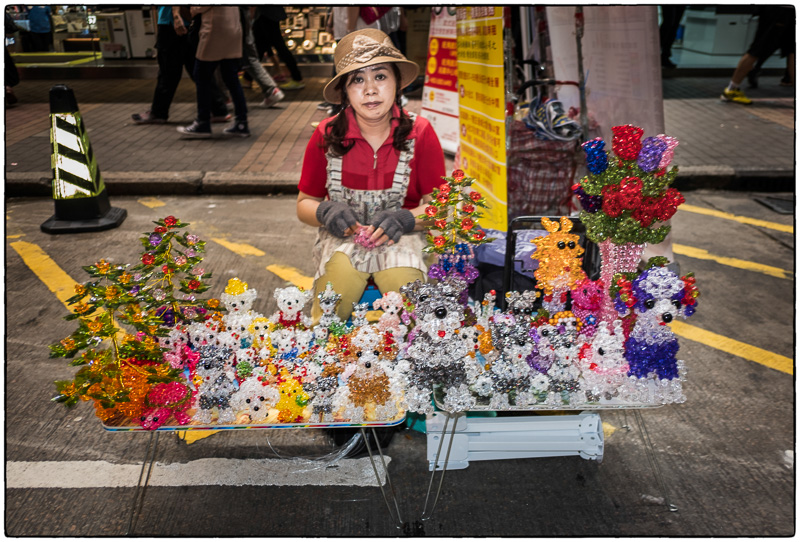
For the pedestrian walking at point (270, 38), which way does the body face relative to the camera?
to the viewer's left

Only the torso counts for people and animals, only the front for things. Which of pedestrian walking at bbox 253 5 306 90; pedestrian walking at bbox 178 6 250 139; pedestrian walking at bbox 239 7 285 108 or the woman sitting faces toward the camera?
the woman sitting

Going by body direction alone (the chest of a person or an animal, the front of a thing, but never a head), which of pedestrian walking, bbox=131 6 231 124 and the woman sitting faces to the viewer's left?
the pedestrian walking

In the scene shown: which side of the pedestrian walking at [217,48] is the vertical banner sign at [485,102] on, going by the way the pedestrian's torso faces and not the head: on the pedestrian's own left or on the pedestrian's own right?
on the pedestrian's own left

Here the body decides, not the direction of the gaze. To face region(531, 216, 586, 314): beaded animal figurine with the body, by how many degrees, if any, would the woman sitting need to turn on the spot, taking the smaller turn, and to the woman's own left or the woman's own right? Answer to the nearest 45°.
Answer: approximately 45° to the woman's own left

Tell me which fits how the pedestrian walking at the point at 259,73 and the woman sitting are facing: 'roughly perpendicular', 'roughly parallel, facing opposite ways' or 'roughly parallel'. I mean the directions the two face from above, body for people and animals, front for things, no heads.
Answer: roughly perpendicular

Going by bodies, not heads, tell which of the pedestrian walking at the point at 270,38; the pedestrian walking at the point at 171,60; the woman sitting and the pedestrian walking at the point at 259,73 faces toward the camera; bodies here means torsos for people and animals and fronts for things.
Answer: the woman sitting

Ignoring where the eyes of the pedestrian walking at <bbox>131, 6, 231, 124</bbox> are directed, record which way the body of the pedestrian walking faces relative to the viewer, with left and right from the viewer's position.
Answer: facing to the left of the viewer

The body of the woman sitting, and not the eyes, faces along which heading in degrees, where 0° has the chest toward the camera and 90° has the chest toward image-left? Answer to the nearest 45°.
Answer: approximately 0°

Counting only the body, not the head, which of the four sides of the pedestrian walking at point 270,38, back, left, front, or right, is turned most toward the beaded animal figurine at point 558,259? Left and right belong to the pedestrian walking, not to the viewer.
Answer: left

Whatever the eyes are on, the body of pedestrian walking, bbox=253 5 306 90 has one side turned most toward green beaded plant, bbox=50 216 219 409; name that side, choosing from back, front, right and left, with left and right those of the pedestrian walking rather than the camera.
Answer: left

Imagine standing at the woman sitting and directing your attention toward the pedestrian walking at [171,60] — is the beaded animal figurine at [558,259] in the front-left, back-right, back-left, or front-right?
back-right
